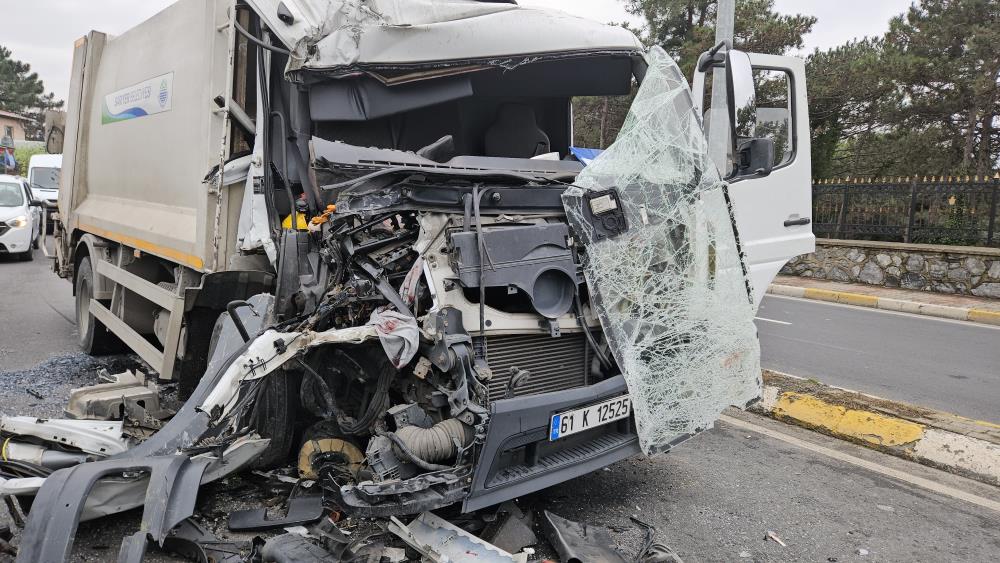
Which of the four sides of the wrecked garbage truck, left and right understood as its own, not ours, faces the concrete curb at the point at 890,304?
left

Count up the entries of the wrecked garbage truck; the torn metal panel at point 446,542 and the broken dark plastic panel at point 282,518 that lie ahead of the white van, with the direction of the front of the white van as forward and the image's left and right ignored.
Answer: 3

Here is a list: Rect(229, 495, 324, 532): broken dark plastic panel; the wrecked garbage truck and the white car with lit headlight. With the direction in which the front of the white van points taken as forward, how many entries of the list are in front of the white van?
3

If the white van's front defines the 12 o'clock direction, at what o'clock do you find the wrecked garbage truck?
The wrecked garbage truck is roughly at 12 o'clock from the white van.

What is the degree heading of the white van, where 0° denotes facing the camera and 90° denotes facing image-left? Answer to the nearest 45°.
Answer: approximately 0°

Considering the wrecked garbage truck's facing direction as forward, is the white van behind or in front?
behind

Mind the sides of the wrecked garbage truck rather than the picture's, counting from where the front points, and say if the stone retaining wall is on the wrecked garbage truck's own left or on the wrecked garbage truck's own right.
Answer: on the wrecked garbage truck's own left

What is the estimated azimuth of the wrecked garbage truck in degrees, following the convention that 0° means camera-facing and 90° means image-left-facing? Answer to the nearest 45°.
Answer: approximately 315°
